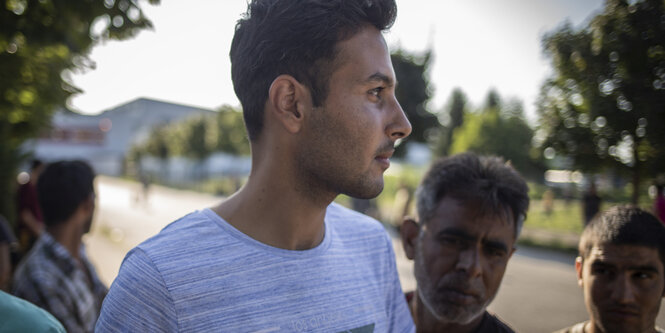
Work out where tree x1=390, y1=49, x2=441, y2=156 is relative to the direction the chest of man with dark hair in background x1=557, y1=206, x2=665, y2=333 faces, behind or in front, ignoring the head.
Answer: behind

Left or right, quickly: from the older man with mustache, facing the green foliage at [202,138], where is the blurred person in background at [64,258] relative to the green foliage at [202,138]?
left

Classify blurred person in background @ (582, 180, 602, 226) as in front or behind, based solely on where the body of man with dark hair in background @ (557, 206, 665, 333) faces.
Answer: behind

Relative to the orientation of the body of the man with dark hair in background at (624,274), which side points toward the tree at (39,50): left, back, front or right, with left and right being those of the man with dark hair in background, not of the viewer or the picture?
right

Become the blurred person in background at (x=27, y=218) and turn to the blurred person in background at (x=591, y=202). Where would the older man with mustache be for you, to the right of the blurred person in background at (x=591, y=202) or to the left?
right

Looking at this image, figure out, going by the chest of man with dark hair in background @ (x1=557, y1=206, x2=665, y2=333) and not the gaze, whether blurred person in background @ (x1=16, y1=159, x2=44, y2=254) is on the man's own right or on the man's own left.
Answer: on the man's own right

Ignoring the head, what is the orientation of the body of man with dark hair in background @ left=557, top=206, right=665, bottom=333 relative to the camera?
toward the camera

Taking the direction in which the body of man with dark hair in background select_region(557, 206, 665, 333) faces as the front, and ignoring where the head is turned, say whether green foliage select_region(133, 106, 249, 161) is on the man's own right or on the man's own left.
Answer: on the man's own right

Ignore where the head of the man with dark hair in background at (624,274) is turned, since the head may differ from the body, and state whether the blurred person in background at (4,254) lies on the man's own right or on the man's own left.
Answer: on the man's own right
